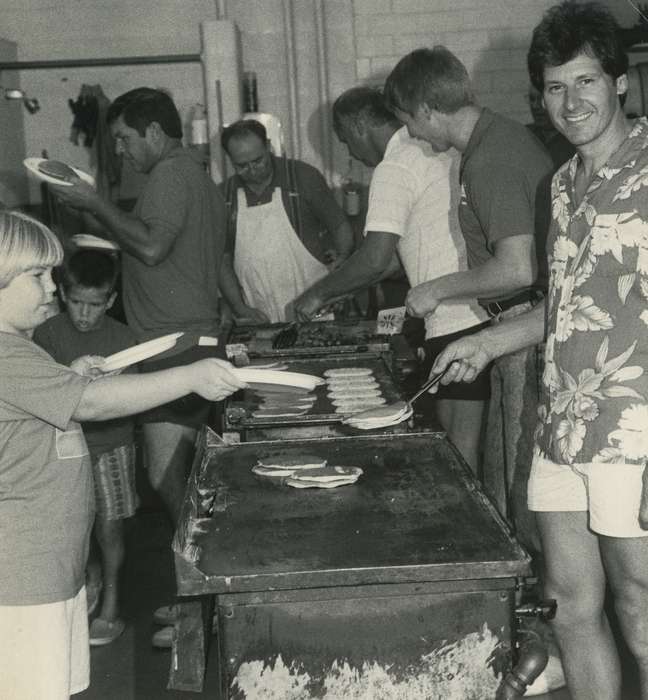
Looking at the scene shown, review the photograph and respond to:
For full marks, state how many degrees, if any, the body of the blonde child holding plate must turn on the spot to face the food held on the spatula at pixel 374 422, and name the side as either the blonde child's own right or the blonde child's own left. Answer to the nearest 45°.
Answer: approximately 45° to the blonde child's own left

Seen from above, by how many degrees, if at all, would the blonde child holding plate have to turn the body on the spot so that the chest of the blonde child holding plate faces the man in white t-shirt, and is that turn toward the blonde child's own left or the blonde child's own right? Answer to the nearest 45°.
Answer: approximately 45° to the blonde child's own left

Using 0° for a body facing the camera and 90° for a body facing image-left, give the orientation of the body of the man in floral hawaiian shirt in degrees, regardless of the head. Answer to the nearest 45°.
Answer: approximately 45°

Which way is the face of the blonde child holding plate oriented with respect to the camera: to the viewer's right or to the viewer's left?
to the viewer's right

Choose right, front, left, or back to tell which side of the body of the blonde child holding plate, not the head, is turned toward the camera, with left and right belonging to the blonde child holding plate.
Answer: right

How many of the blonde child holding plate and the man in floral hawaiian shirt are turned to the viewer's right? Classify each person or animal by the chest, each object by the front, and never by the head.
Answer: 1

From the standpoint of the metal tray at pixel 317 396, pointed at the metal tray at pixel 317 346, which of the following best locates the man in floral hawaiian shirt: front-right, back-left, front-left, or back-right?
back-right

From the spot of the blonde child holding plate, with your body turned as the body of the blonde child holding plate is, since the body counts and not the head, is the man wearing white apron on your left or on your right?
on your left

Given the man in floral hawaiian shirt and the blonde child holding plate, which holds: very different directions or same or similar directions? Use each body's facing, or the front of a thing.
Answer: very different directions

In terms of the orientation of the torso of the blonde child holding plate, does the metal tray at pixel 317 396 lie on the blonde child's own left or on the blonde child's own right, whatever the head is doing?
on the blonde child's own left

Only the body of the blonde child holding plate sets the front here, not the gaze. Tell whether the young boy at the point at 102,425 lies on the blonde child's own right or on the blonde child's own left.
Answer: on the blonde child's own left

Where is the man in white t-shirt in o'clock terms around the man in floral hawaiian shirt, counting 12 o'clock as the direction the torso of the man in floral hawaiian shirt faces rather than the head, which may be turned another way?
The man in white t-shirt is roughly at 4 o'clock from the man in floral hawaiian shirt.

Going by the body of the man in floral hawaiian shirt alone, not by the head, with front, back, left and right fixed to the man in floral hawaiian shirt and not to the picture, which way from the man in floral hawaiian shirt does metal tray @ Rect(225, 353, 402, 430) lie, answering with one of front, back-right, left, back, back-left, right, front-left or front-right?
right

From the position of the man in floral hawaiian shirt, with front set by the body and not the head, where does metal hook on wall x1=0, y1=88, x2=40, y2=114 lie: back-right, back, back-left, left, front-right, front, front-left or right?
right
